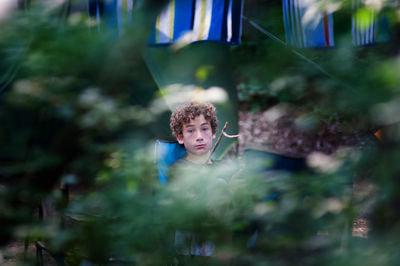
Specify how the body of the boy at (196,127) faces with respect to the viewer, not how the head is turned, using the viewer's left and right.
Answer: facing the viewer

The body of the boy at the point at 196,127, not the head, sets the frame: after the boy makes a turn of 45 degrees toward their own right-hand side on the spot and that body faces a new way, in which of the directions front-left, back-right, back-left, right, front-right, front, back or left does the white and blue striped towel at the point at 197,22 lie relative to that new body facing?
back-right
